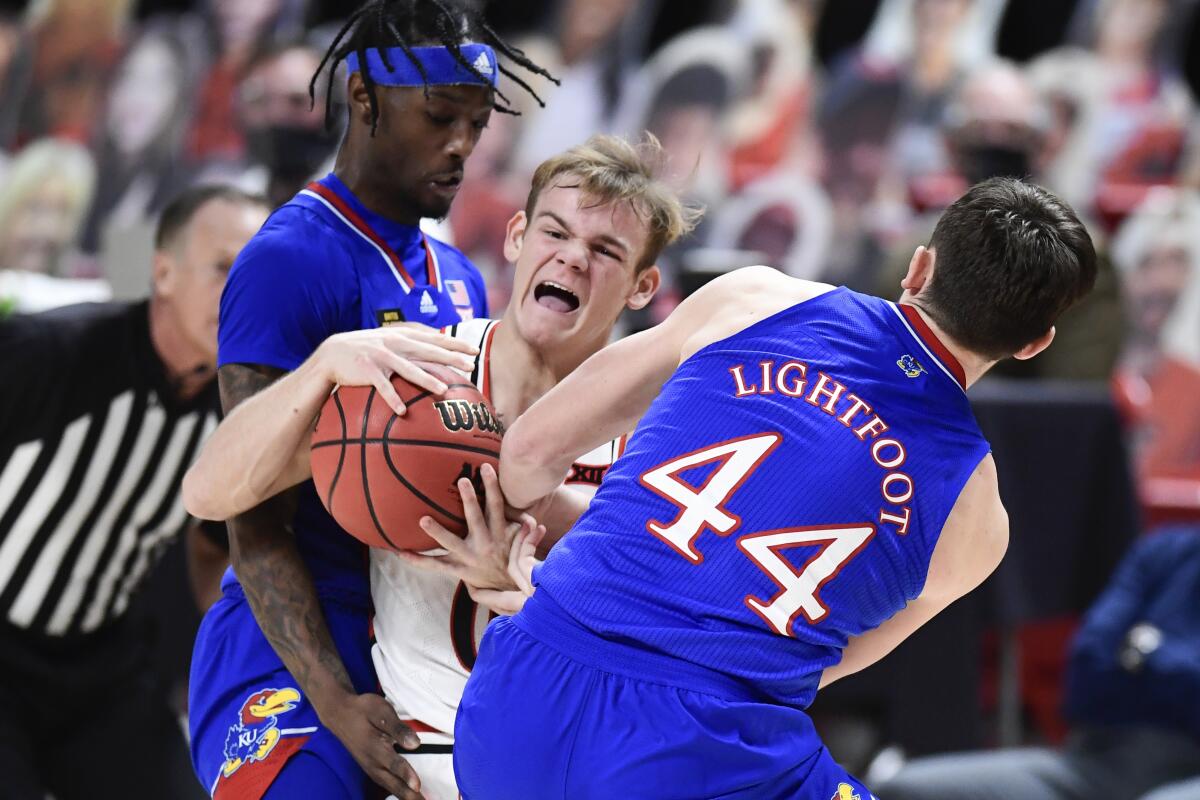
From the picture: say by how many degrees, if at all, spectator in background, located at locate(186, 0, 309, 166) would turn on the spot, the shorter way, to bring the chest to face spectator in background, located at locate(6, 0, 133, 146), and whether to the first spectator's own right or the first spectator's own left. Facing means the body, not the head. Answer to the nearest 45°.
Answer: approximately 90° to the first spectator's own right

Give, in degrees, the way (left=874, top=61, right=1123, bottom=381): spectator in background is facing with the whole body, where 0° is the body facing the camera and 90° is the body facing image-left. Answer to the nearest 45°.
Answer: approximately 0°

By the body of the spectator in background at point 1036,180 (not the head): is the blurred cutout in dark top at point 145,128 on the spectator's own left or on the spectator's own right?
on the spectator's own right

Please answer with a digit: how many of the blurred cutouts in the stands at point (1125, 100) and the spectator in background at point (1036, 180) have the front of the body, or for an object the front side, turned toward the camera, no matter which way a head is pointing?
2

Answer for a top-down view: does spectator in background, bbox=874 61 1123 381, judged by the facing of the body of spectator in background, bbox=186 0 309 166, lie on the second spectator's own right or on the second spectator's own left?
on the second spectator's own left

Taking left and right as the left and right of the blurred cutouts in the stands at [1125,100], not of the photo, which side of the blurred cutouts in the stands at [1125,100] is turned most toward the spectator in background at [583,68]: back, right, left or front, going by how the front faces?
right

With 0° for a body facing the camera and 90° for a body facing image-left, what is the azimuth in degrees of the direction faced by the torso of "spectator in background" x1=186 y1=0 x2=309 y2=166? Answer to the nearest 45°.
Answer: approximately 0°

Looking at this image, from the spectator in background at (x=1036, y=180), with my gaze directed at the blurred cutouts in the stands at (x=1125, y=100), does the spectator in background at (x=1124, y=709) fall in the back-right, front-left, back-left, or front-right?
back-right

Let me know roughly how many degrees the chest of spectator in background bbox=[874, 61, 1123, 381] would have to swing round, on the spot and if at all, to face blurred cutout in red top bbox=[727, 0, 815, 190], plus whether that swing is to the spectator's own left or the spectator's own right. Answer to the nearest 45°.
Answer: approximately 135° to the spectator's own right

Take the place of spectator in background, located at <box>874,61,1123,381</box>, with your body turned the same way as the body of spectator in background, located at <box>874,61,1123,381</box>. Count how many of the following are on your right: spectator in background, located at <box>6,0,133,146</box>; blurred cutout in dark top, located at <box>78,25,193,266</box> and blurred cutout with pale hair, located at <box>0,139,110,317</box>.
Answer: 3
